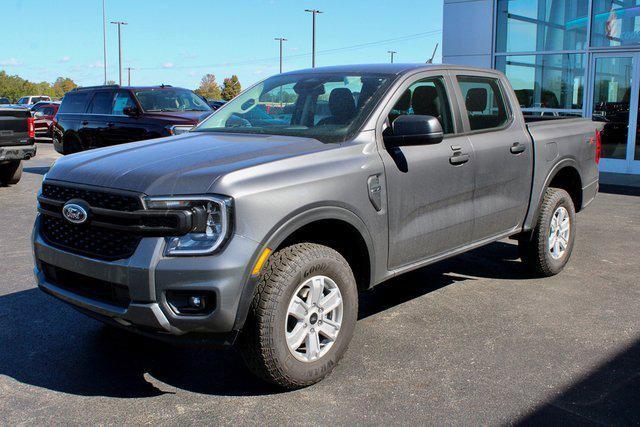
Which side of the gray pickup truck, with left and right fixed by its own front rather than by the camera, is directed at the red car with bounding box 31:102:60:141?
right

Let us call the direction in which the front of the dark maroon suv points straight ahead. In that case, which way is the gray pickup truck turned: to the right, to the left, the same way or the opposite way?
to the right

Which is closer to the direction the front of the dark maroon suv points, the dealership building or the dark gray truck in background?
the dealership building

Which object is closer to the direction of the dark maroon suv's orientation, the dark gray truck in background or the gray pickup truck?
the gray pickup truck

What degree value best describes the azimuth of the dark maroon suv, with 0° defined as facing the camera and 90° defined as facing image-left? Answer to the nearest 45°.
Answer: approximately 315°

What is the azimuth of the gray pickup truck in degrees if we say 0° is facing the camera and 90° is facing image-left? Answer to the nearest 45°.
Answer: approximately 45°

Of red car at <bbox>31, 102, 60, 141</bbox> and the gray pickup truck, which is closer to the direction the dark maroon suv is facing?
the gray pickup truck

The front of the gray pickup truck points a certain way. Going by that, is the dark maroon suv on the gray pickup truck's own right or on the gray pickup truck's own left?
on the gray pickup truck's own right

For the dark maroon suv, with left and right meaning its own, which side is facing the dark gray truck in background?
right

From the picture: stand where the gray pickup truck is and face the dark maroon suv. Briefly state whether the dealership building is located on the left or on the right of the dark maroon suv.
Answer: right
